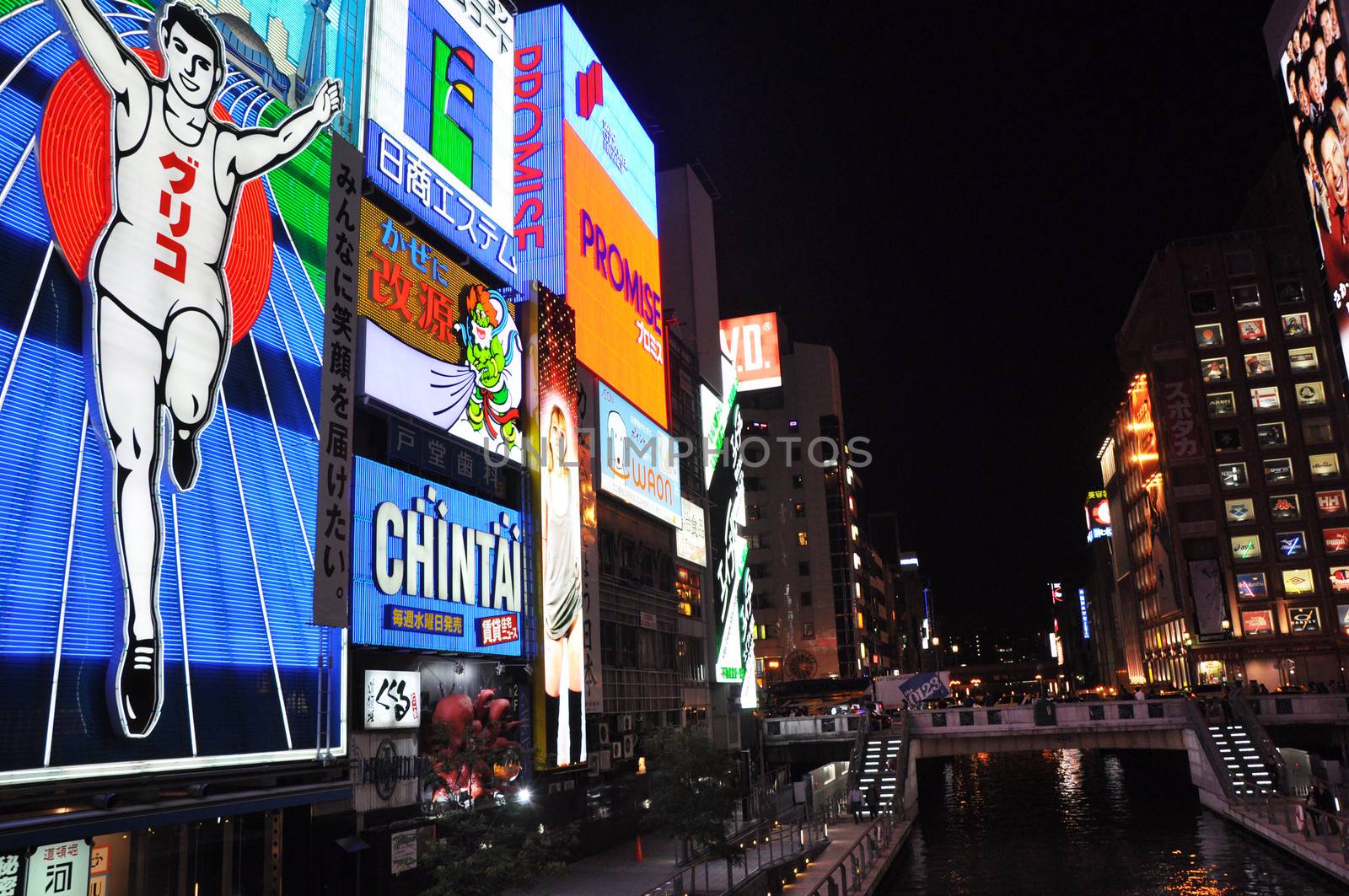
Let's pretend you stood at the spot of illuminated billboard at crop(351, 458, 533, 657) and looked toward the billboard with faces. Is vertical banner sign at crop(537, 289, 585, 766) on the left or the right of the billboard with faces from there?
left

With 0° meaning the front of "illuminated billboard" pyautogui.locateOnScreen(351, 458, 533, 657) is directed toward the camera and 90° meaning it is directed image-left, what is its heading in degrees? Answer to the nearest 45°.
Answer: approximately 315°

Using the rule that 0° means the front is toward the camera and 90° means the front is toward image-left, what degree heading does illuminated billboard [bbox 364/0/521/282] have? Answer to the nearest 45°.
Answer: approximately 315°

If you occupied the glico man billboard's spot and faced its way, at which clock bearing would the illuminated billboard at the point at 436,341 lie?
The illuminated billboard is roughly at 9 o'clock from the glico man billboard.

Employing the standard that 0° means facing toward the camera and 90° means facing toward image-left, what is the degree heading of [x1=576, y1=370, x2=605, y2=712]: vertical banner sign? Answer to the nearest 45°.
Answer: approximately 315°

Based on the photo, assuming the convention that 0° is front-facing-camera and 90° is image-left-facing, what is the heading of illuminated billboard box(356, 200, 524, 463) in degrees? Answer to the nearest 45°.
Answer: approximately 315°

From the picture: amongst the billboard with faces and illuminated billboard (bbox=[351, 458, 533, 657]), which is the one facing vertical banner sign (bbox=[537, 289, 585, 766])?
the billboard with faces

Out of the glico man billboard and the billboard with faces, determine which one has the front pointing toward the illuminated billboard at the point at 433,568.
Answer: the billboard with faces

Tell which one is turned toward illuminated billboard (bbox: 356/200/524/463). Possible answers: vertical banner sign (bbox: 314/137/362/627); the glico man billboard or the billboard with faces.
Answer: the billboard with faces
